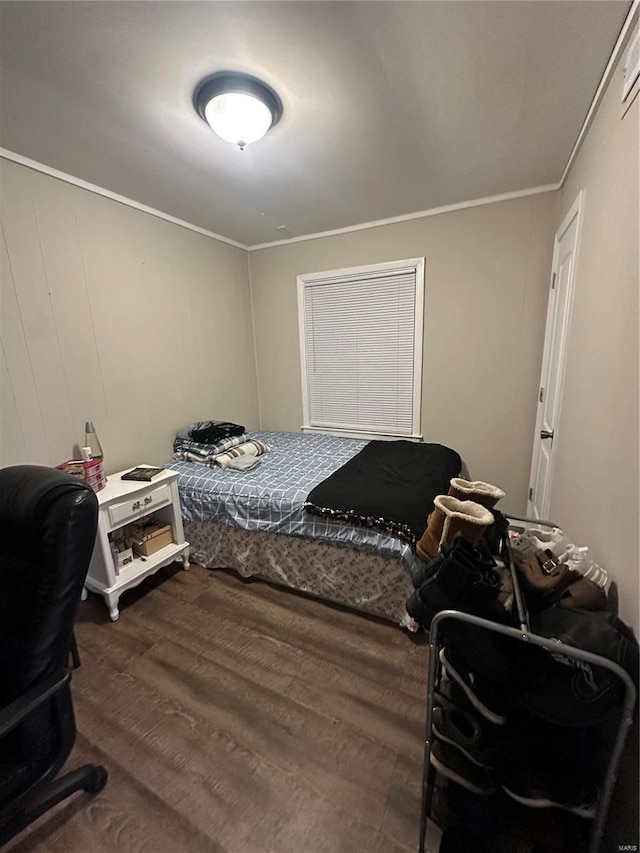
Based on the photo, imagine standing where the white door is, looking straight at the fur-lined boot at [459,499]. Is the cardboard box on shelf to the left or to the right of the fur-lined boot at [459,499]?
right

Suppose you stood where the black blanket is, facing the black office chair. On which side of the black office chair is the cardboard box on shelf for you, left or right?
right

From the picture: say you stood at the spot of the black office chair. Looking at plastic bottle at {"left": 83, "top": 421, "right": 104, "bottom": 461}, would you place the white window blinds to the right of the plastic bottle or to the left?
right

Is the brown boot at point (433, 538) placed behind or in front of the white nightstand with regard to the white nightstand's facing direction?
in front

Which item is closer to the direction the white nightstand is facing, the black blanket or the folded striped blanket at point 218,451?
the black blanket

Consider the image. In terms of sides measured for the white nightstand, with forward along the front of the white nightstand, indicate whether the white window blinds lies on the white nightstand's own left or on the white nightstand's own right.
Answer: on the white nightstand's own left

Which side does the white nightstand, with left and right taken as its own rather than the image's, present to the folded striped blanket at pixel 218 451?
left

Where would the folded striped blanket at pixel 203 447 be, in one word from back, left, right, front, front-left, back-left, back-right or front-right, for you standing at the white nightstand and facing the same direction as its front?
left

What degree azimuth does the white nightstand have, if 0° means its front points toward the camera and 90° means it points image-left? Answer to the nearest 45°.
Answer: approximately 315°

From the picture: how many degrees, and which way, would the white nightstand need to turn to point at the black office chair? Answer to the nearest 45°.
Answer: approximately 45° to its right
